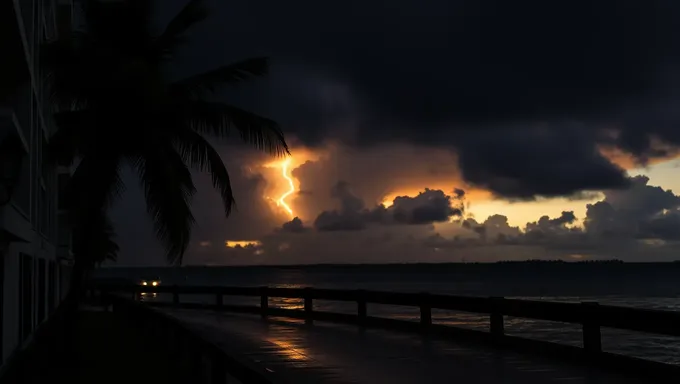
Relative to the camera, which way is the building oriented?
to the viewer's right

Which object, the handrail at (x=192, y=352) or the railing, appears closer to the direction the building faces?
the railing

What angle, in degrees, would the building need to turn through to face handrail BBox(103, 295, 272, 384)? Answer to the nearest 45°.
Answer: approximately 90° to its right
